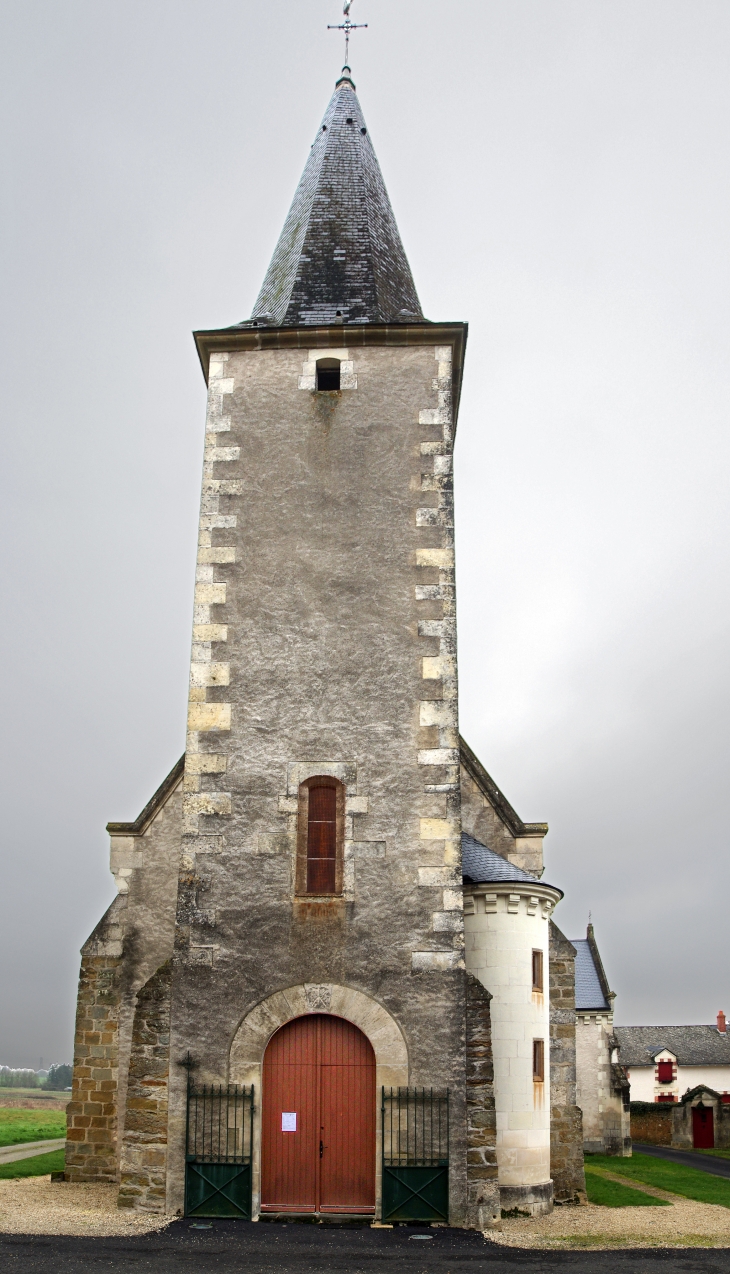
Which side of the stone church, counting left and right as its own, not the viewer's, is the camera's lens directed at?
front

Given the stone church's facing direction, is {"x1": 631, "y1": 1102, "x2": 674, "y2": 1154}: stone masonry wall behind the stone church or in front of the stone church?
behind
